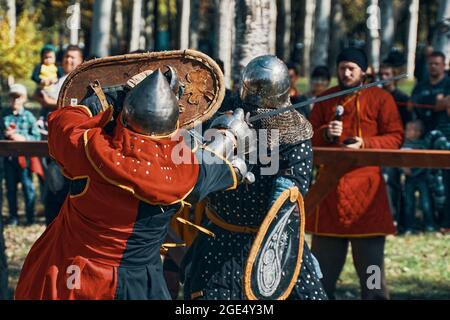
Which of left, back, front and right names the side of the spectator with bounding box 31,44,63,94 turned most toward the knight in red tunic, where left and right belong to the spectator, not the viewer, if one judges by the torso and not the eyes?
front

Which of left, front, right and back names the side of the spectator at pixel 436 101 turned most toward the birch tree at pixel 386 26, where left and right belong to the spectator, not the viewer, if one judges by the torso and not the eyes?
back

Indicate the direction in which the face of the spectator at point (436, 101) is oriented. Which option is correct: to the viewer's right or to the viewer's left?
to the viewer's left

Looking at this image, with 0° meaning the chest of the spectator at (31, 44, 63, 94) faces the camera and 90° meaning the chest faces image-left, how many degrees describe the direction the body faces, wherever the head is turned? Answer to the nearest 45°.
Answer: approximately 0°

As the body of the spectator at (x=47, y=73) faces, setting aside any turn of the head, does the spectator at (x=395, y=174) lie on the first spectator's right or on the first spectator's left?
on the first spectator's left

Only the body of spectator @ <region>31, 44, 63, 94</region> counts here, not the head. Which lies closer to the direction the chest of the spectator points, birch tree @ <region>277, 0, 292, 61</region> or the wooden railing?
the wooden railing

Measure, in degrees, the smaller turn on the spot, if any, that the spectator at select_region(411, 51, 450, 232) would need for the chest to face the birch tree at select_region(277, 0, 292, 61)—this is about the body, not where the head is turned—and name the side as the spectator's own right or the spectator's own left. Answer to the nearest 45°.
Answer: approximately 180°

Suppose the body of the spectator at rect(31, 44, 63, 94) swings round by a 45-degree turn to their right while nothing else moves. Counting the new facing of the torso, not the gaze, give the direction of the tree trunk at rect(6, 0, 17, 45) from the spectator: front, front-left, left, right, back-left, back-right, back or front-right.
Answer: back-right

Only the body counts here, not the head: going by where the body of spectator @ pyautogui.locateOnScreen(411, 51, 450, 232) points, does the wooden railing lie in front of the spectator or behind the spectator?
in front

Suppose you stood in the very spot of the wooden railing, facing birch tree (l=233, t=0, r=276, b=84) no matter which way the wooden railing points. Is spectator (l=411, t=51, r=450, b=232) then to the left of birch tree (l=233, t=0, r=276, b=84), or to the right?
right

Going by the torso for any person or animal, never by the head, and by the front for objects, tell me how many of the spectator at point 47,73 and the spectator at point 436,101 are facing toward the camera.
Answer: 2

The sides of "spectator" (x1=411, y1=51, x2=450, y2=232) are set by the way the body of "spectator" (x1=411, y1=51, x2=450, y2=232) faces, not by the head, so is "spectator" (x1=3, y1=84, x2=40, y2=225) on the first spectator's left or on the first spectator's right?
on the first spectator's right
